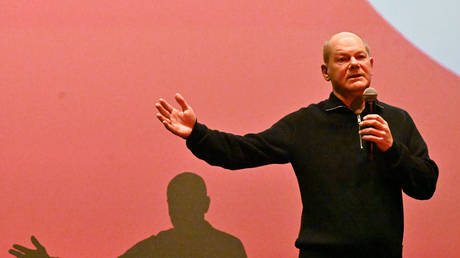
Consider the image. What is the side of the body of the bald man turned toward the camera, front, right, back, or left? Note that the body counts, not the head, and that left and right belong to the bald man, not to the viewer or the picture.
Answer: front
